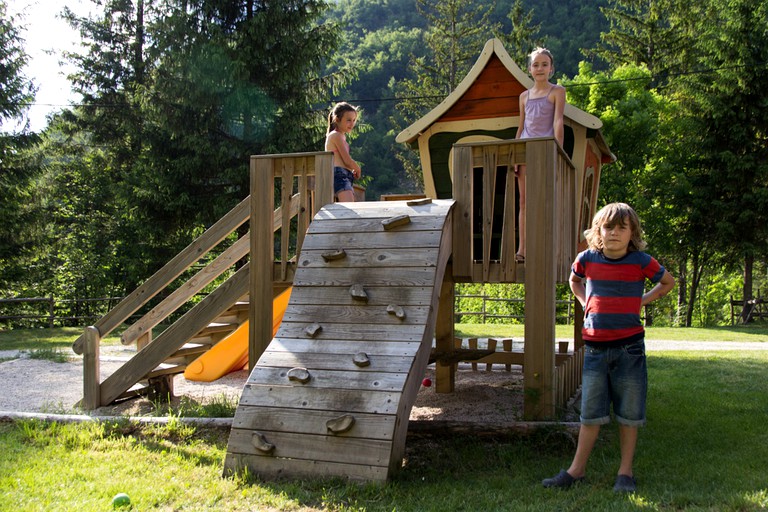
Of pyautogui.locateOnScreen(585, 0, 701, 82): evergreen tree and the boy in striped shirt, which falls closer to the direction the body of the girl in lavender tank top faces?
the boy in striped shirt

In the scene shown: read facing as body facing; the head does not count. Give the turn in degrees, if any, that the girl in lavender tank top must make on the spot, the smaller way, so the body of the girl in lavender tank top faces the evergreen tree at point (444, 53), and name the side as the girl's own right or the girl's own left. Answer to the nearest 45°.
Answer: approximately 180°

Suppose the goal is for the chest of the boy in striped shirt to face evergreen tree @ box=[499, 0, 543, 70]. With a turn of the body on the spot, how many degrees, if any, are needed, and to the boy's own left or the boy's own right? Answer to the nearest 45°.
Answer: approximately 180°

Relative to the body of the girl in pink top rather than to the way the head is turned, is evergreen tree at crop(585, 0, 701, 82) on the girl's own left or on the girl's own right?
on the girl's own left

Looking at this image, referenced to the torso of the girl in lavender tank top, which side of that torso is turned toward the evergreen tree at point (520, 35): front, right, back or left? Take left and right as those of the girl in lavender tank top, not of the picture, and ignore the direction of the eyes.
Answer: back

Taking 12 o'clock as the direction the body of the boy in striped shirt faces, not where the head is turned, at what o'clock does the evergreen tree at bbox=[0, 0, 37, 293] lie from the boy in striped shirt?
The evergreen tree is roughly at 4 o'clock from the boy in striped shirt.

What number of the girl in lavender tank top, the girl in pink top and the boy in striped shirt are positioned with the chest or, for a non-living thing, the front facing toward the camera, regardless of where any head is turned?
2

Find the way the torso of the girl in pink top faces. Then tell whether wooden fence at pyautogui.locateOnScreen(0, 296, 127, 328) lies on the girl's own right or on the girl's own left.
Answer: on the girl's own left

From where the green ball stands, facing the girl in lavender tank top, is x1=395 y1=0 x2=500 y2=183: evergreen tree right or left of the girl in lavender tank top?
left

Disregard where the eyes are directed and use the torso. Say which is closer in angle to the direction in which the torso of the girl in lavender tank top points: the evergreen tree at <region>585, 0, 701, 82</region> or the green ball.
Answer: the green ball

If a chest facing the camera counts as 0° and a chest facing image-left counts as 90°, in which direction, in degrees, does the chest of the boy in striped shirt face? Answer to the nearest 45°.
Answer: approximately 0°

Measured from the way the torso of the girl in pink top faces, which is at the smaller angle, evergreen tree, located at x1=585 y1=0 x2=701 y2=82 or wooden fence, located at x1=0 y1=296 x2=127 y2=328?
the evergreen tree

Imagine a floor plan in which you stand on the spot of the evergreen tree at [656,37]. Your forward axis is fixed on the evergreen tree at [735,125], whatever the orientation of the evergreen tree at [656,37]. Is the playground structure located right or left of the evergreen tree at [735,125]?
right

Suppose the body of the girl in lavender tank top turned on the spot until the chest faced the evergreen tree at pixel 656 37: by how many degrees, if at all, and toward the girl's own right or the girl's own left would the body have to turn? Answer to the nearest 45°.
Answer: approximately 180°

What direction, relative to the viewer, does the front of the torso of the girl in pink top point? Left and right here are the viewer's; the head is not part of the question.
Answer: facing to the right of the viewer
